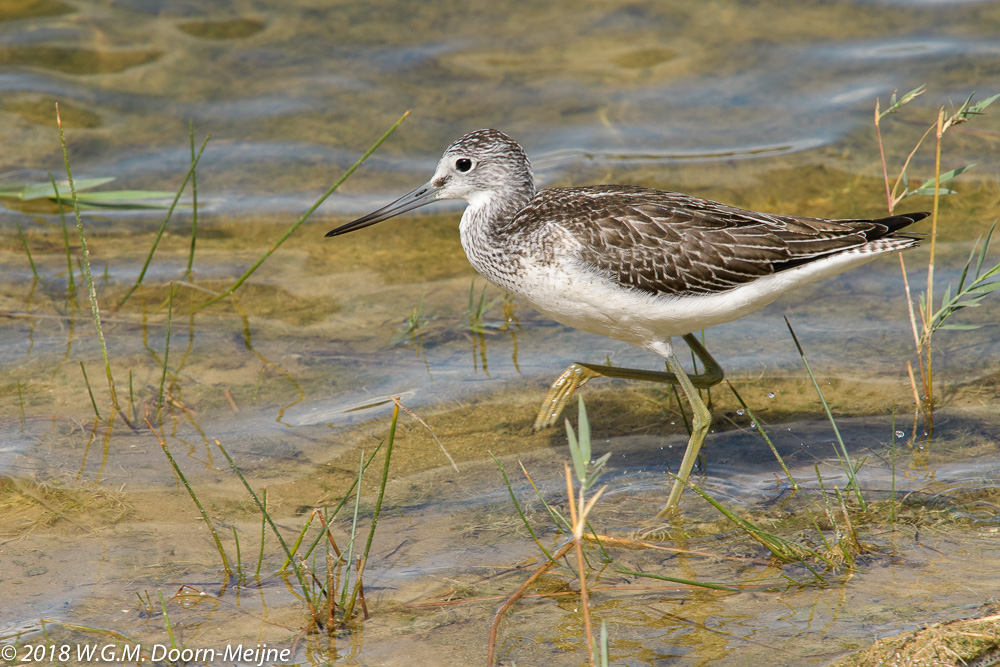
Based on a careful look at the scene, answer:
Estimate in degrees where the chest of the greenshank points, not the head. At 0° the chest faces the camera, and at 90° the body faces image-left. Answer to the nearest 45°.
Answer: approximately 90°

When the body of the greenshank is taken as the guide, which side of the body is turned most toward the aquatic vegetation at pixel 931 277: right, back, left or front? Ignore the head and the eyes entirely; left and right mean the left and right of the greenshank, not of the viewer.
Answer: back
